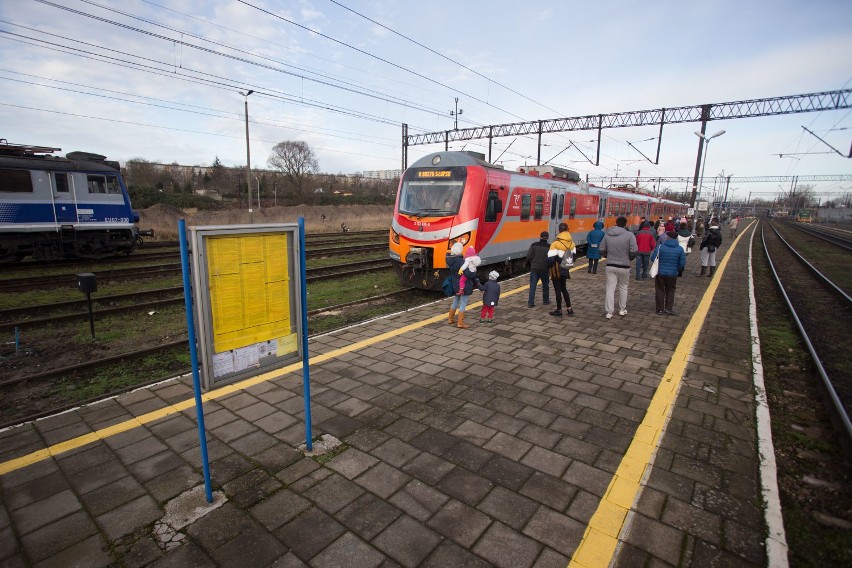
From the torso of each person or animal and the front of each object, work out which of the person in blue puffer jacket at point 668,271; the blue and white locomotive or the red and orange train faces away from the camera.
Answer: the person in blue puffer jacket

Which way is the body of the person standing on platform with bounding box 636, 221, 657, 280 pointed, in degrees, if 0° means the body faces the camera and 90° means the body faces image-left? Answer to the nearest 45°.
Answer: approximately 180°

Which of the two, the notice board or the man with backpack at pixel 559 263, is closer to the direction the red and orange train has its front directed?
the notice board

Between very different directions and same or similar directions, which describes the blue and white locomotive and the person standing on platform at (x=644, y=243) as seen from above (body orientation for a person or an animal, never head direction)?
same or similar directions

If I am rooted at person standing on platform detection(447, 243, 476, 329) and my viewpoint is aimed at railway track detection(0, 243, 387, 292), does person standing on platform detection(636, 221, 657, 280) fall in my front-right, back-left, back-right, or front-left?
back-right

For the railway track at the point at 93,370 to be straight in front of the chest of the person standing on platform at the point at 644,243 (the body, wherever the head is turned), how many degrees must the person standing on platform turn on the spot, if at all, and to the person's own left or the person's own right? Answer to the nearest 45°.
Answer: approximately 135° to the person's own left

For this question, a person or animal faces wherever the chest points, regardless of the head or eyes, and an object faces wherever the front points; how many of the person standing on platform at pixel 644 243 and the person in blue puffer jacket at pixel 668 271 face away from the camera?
2

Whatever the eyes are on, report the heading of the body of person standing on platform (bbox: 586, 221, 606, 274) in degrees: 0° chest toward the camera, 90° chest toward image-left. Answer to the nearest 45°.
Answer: approximately 180°

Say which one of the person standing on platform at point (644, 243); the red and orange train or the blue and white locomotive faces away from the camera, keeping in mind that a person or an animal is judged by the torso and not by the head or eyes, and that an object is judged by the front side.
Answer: the person standing on platform

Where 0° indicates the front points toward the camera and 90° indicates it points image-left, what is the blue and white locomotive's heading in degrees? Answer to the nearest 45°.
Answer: approximately 270°

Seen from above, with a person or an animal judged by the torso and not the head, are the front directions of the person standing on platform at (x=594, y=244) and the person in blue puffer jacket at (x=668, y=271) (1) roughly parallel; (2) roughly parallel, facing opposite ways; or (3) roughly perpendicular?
roughly parallel

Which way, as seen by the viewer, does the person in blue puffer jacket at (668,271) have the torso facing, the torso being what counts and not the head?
away from the camera
